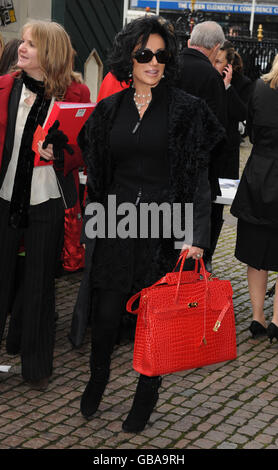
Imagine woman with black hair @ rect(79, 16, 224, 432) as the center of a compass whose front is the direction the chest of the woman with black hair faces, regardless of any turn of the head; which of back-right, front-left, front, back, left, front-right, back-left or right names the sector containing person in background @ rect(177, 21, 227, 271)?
back

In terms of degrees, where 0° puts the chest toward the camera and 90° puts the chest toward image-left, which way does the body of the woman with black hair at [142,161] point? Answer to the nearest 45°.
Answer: approximately 0°

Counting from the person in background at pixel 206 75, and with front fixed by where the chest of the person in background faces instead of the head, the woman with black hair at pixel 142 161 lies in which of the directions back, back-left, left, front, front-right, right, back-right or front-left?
back-right

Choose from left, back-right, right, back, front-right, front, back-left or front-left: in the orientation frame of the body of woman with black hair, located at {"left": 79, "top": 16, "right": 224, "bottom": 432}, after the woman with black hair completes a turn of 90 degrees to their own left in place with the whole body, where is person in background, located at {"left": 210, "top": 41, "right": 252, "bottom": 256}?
left

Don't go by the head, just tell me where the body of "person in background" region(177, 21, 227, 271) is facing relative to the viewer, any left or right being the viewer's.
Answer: facing away from the viewer and to the right of the viewer

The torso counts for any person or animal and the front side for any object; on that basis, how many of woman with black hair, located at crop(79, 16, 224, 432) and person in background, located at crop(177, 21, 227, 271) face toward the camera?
1

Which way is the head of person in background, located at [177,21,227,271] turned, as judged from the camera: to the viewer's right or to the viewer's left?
to the viewer's right

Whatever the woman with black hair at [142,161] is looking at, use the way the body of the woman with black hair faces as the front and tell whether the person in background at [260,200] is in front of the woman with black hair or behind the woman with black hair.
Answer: behind
